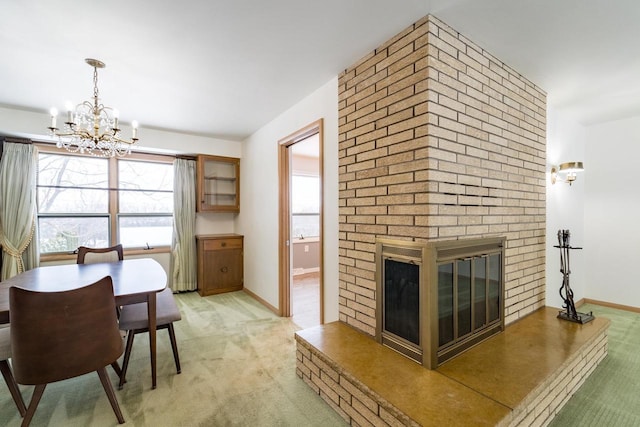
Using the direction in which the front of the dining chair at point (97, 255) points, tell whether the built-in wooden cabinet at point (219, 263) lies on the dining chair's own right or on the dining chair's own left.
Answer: on the dining chair's own left

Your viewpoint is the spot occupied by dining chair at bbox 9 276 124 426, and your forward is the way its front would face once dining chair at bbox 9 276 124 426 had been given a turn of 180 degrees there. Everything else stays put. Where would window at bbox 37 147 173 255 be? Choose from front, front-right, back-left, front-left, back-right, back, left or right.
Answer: back

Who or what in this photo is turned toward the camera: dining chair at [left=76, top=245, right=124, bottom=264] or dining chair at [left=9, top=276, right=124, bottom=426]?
dining chair at [left=76, top=245, right=124, bottom=264]

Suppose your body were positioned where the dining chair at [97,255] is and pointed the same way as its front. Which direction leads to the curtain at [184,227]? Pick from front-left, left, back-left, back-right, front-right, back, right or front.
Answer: back-left

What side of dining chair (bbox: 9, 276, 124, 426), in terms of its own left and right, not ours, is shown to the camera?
back

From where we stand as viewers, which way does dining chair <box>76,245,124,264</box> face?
facing the viewer

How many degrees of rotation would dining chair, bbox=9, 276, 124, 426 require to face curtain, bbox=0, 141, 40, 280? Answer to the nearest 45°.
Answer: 0° — it already faces it

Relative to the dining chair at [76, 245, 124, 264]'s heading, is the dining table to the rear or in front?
in front

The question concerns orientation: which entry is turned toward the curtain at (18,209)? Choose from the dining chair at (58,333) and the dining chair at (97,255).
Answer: the dining chair at (58,333)

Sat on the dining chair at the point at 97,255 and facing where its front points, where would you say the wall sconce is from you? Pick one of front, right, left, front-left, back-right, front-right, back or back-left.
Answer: front-left

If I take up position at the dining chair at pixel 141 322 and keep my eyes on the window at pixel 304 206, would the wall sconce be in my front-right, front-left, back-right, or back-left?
front-right

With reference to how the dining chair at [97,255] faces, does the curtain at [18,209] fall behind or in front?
behind

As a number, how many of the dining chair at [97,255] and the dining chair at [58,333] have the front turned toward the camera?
1

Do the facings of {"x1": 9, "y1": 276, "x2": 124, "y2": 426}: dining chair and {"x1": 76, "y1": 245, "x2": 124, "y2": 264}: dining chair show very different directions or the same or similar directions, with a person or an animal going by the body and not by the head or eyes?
very different directions

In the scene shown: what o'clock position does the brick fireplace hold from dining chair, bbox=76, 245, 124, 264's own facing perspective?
The brick fireplace is roughly at 11 o'clock from the dining chair.
